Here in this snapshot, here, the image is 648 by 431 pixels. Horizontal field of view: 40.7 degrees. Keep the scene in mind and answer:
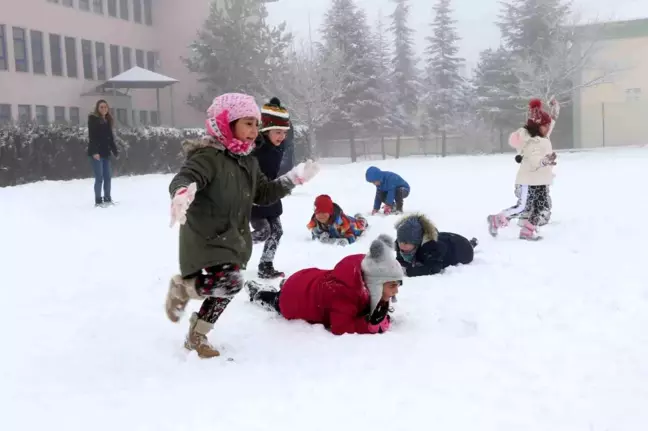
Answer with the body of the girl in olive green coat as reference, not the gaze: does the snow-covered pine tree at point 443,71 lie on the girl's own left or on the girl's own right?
on the girl's own left

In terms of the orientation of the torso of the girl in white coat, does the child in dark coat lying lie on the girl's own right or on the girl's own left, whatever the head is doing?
on the girl's own right

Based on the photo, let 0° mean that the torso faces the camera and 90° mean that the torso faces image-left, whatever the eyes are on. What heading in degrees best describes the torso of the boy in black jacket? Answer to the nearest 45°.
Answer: approximately 315°

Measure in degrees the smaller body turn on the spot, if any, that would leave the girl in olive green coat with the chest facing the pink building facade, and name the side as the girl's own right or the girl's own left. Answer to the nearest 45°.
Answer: approximately 135° to the girl's own left

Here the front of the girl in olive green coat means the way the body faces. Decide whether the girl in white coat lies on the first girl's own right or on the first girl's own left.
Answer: on the first girl's own left

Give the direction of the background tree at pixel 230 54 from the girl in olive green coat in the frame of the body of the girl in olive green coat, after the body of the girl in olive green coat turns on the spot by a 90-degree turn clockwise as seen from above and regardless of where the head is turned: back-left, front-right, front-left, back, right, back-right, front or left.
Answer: back-right
